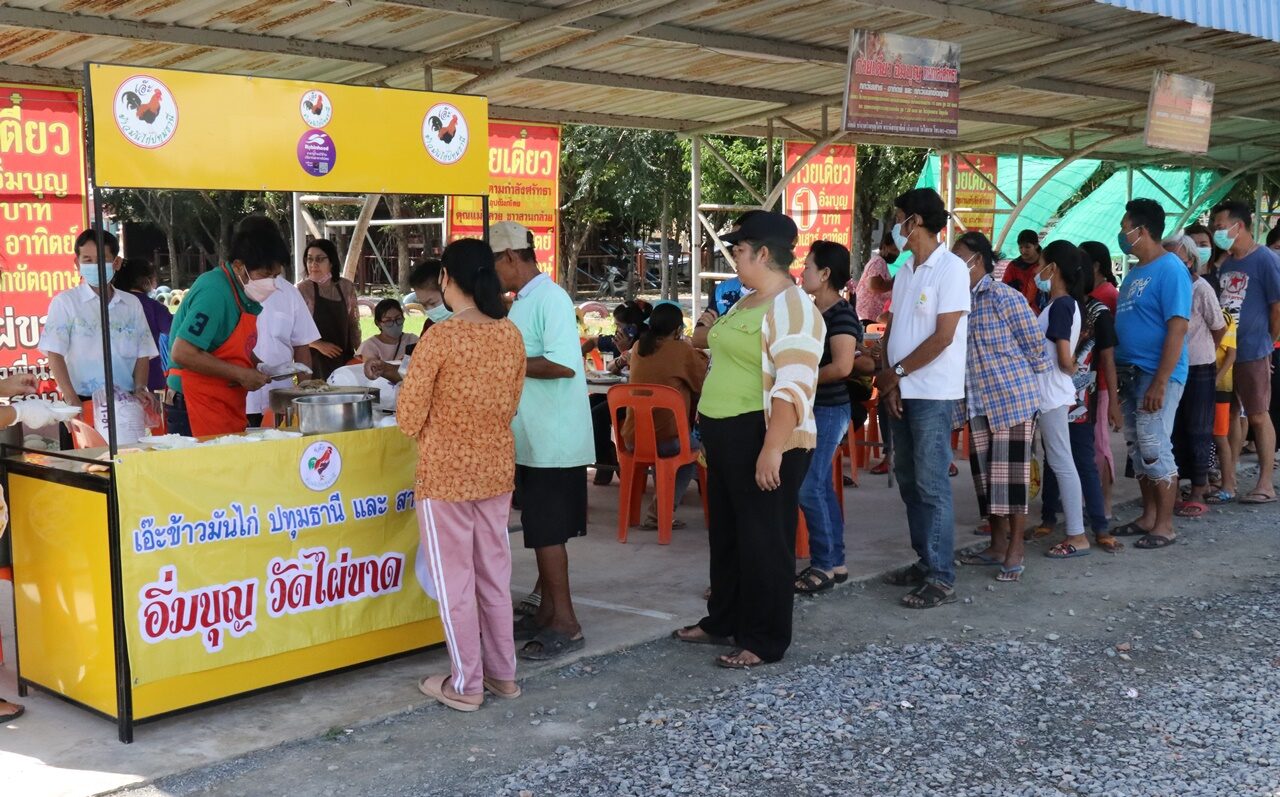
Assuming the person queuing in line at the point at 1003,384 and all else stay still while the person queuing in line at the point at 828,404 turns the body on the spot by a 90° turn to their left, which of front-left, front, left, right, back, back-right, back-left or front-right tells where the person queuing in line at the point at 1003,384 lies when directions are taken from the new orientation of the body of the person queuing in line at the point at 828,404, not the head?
back-left

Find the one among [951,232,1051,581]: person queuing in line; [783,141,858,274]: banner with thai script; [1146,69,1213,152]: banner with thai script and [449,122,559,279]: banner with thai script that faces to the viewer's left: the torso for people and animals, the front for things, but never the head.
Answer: the person queuing in line

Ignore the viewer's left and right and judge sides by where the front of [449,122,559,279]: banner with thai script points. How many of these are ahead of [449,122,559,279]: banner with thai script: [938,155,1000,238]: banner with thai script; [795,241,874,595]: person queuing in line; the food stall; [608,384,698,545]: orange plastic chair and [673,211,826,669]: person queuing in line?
4

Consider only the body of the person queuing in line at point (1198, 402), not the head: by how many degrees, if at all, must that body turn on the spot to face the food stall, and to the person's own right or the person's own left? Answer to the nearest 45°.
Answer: approximately 45° to the person's own left

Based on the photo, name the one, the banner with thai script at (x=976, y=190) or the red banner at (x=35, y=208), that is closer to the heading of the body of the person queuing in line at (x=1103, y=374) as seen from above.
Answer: the red banner

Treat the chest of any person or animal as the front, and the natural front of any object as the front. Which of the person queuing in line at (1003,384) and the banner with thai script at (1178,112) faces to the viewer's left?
the person queuing in line

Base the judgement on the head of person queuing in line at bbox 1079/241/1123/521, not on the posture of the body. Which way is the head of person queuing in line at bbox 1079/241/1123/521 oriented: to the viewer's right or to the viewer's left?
to the viewer's left

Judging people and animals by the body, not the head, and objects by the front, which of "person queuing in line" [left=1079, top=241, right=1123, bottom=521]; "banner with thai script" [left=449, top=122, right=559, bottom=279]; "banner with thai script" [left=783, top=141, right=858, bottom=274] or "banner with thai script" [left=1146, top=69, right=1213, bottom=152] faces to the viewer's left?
the person queuing in line

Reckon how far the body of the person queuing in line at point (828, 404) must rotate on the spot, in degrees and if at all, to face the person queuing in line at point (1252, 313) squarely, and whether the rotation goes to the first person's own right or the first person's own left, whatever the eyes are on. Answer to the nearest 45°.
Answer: approximately 135° to the first person's own right

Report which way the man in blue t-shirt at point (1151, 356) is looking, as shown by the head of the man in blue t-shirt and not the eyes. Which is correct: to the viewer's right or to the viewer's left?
to the viewer's left

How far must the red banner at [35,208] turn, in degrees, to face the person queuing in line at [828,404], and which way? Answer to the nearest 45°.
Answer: approximately 45° to its left

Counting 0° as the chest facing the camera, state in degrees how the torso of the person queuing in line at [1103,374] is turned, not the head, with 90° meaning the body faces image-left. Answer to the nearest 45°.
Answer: approximately 90°

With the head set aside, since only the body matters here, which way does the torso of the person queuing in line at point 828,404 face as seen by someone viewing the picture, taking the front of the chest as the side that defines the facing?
to the viewer's left

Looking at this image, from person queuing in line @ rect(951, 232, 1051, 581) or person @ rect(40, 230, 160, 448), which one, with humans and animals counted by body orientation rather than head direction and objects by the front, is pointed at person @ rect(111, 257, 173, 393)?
person queuing in line @ rect(951, 232, 1051, 581)

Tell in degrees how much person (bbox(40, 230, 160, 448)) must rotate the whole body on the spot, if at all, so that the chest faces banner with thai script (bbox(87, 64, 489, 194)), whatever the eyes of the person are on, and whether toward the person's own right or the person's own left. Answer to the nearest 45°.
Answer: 0° — they already face it
